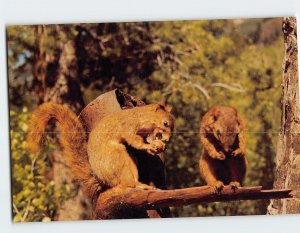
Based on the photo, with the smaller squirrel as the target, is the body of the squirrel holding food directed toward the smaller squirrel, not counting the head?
yes

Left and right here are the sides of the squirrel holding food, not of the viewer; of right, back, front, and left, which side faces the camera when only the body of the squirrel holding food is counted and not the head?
right
